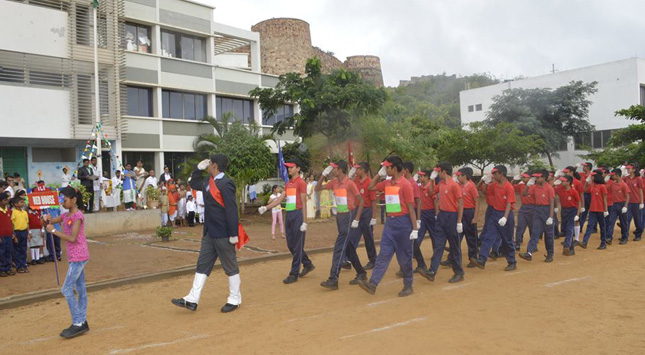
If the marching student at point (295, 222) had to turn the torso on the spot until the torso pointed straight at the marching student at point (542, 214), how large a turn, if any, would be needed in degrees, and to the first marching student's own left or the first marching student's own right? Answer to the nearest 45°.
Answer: approximately 135° to the first marching student's own left

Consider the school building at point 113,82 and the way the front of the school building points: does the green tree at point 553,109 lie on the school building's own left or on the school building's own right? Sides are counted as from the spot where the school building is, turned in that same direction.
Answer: on the school building's own left

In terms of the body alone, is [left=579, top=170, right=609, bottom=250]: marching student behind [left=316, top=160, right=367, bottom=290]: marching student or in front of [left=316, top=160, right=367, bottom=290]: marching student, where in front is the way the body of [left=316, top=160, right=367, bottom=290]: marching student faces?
behind

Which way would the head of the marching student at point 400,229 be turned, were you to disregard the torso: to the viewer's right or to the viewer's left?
to the viewer's left

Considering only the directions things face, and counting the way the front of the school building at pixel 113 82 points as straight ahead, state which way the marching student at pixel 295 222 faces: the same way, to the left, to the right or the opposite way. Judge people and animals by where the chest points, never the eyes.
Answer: to the right

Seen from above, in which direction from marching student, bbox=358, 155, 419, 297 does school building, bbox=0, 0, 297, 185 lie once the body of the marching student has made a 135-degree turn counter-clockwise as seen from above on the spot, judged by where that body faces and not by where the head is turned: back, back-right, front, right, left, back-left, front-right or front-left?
back-left

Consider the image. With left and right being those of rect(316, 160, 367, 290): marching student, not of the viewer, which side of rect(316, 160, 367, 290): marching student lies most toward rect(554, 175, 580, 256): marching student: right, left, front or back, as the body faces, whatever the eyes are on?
back
